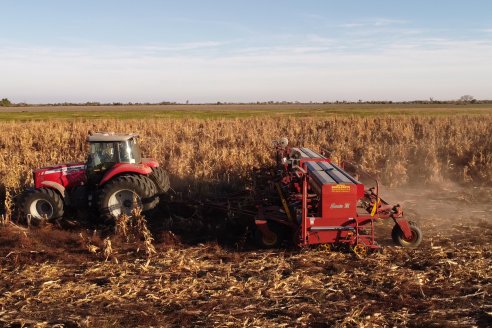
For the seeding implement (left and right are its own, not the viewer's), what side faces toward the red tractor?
front

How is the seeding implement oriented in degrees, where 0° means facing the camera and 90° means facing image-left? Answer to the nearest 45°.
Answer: approximately 90°
